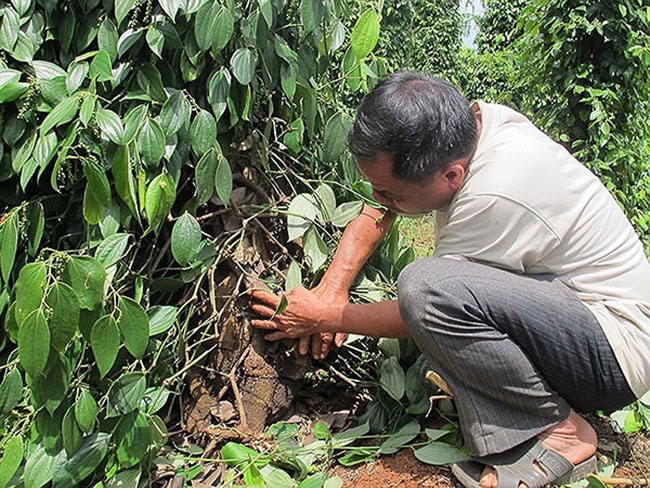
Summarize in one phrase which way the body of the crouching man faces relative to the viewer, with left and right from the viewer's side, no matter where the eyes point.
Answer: facing to the left of the viewer

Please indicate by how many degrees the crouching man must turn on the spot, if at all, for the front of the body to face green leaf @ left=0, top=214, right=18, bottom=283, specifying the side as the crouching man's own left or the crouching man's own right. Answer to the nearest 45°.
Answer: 0° — they already face it

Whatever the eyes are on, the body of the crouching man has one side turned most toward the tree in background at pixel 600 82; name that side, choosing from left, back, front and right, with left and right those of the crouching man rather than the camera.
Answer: right

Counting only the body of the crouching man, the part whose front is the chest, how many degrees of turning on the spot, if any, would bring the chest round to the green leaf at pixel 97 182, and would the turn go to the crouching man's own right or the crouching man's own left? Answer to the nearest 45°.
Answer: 0° — they already face it

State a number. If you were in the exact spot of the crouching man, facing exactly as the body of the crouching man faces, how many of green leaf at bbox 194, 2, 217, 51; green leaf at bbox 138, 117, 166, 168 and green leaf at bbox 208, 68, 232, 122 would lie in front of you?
3

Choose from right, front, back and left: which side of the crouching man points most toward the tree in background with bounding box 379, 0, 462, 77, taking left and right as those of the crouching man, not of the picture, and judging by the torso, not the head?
right
